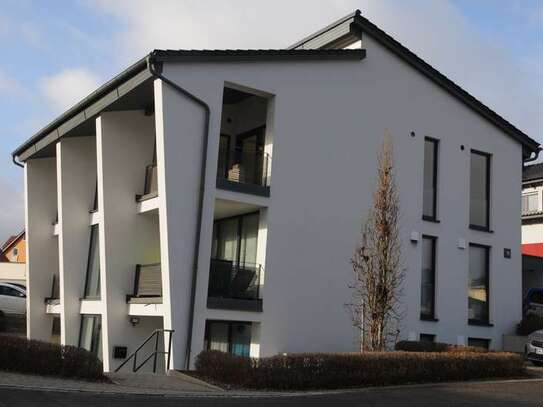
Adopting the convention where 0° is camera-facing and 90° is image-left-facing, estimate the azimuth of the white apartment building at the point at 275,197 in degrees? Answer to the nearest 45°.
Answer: approximately 45°

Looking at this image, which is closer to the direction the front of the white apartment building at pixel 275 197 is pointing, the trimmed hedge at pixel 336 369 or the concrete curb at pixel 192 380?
the concrete curb

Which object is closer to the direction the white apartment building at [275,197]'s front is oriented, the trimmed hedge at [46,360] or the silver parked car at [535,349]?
the trimmed hedge

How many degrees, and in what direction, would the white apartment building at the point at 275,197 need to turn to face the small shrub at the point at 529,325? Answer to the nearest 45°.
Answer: approximately 135° to its left

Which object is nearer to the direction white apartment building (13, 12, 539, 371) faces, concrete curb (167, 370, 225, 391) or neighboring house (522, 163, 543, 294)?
the concrete curb

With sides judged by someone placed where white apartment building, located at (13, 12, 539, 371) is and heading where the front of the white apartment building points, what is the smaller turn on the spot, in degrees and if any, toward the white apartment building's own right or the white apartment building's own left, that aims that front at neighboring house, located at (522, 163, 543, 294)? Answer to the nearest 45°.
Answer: approximately 180°

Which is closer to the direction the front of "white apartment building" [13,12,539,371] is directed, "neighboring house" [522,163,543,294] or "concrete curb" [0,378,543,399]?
the concrete curb

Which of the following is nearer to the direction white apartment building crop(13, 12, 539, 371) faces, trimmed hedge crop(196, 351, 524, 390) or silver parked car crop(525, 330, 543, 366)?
the trimmed hedge

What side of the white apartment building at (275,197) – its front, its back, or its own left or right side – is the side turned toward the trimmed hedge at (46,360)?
front

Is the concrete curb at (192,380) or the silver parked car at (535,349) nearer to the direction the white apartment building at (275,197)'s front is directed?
the concrete curb
